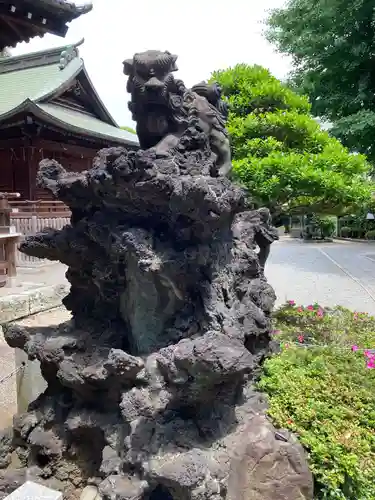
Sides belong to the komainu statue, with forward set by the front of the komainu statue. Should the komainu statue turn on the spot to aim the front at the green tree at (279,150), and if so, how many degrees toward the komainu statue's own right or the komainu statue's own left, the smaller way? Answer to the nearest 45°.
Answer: approximately 180°

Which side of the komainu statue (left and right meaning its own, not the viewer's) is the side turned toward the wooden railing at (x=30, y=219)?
right

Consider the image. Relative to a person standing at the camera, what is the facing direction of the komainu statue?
facing the viewer and to the left of the viewer

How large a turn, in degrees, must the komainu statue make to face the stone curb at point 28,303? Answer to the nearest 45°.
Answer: approximately 90° to its right

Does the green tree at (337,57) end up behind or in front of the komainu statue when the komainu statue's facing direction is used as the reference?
behind

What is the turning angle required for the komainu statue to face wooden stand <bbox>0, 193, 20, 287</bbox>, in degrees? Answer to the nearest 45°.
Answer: approximately 90° to its right

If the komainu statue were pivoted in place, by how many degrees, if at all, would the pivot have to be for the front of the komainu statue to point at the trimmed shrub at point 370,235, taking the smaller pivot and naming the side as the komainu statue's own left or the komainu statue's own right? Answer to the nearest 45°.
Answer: approximately 180°
